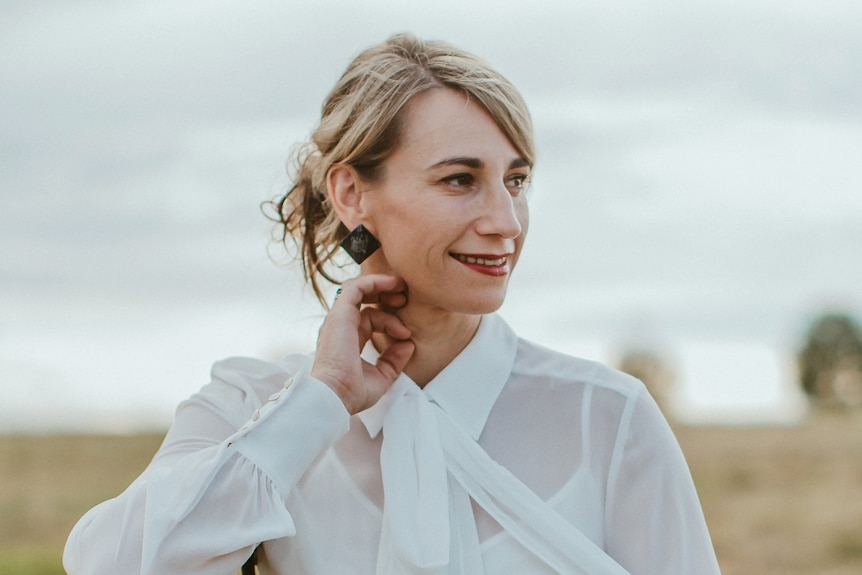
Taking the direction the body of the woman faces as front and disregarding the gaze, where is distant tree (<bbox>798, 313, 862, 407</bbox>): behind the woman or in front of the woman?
behind

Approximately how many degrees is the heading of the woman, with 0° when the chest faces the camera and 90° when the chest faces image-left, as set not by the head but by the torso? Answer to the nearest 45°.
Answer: approximately 0°
